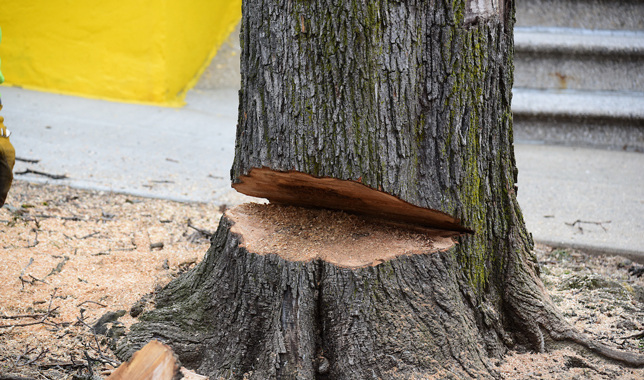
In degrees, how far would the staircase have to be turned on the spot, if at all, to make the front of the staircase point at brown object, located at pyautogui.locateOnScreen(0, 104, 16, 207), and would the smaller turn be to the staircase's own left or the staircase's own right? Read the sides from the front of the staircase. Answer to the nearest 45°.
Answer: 0° — it already faces it

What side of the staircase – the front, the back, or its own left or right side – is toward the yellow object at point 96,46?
right

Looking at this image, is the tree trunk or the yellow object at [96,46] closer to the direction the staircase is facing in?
the tree trunk

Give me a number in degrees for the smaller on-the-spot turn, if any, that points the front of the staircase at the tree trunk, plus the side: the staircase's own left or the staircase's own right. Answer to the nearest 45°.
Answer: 0° — it already faces it

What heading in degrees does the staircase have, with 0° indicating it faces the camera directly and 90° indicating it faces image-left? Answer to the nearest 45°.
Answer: approximately 0°
